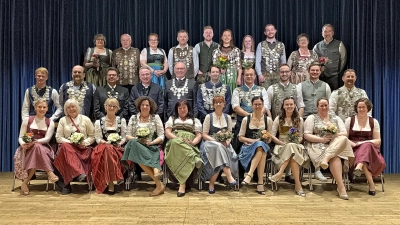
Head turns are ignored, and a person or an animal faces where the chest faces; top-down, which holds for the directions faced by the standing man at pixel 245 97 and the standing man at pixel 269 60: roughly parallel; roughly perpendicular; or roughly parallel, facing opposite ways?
roughly parallel

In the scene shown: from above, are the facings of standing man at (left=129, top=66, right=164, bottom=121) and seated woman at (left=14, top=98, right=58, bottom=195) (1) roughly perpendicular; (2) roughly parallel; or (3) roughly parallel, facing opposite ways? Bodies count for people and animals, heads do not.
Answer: roughly parallel

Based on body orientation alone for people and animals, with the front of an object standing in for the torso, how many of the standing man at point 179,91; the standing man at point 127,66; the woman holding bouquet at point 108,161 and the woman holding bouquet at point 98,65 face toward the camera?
4

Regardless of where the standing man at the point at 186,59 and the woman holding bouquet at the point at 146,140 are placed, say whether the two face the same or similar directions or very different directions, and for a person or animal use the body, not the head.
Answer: same or similar directions

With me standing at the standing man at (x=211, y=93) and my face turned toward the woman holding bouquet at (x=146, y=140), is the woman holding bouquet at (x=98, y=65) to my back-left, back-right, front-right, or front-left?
front-right

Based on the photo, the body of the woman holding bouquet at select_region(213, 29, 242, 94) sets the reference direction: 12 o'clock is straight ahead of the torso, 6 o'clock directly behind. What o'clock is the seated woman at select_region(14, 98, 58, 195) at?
The seated woman is roughly at 2 o'clock from the woman holding bouquet.

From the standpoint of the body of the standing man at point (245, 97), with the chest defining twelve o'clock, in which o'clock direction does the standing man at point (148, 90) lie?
the standing man at point (148, 90) is roughly at 3 o'clock from the standing man at point (245, 97).

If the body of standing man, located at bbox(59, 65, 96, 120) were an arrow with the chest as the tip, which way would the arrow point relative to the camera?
toward the camera

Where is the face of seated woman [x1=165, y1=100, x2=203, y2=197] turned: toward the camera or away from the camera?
toward the camera

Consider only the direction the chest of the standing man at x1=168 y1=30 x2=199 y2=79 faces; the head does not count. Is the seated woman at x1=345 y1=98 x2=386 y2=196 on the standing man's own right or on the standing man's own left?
on the standing man's own left

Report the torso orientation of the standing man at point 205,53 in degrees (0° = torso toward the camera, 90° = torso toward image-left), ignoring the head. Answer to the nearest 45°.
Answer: approximately 0°

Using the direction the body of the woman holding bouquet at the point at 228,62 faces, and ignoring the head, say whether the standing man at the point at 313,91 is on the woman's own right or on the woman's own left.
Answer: on the woman's own left

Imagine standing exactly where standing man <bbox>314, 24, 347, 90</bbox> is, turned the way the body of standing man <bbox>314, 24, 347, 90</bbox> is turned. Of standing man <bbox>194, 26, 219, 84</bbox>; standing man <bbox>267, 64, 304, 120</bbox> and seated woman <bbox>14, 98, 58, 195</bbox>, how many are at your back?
0

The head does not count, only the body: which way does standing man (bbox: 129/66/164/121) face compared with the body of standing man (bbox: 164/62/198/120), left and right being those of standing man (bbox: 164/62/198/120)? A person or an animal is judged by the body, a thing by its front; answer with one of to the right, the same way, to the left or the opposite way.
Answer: the same way

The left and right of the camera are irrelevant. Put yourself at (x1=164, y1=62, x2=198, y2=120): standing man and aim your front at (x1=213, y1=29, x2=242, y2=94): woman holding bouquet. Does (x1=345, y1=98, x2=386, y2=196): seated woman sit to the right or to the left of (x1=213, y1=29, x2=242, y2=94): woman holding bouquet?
right

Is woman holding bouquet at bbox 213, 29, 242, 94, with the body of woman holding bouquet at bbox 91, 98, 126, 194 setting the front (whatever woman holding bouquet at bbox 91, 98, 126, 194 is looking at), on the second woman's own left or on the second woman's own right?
on the second woman's own left

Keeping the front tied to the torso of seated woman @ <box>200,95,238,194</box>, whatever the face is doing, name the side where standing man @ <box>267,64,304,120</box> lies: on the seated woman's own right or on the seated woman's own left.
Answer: on the seated woman's own left

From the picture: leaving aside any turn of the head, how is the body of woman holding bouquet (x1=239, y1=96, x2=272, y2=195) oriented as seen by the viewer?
toward the camera

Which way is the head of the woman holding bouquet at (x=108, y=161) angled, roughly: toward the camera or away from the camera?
toward the camera
